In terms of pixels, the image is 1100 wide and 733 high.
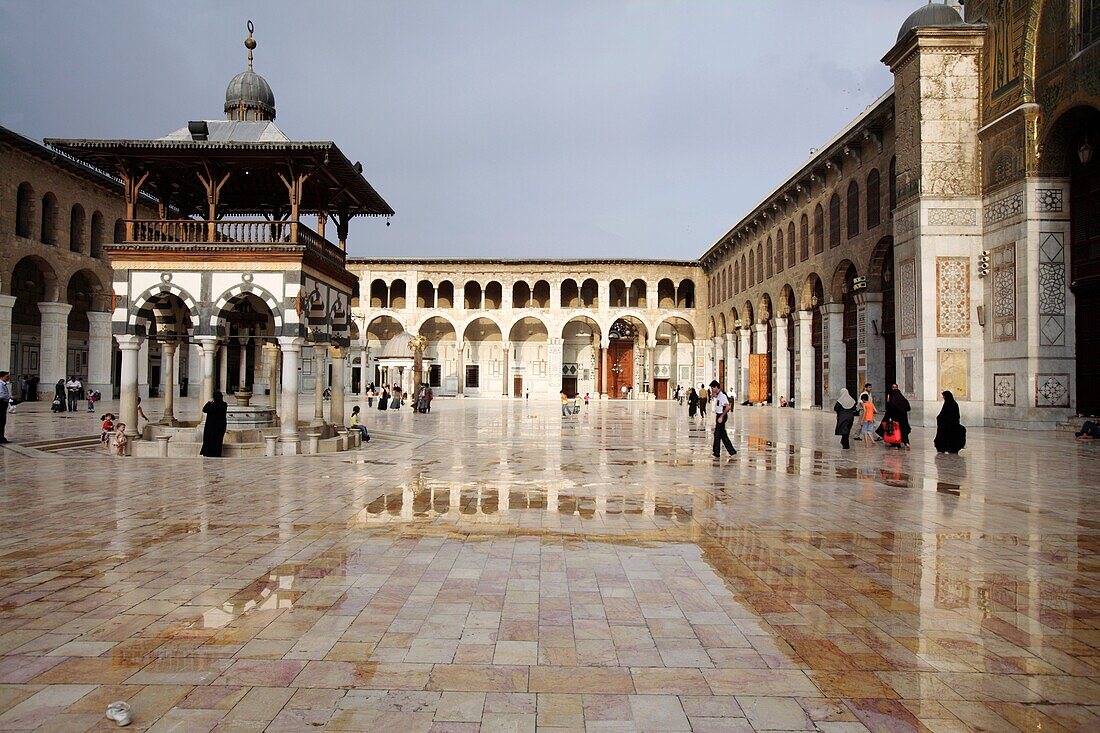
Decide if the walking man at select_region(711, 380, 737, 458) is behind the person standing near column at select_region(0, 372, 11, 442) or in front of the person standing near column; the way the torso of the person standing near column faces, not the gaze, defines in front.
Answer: in front

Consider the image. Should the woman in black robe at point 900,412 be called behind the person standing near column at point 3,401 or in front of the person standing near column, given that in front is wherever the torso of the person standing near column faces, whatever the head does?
in front
